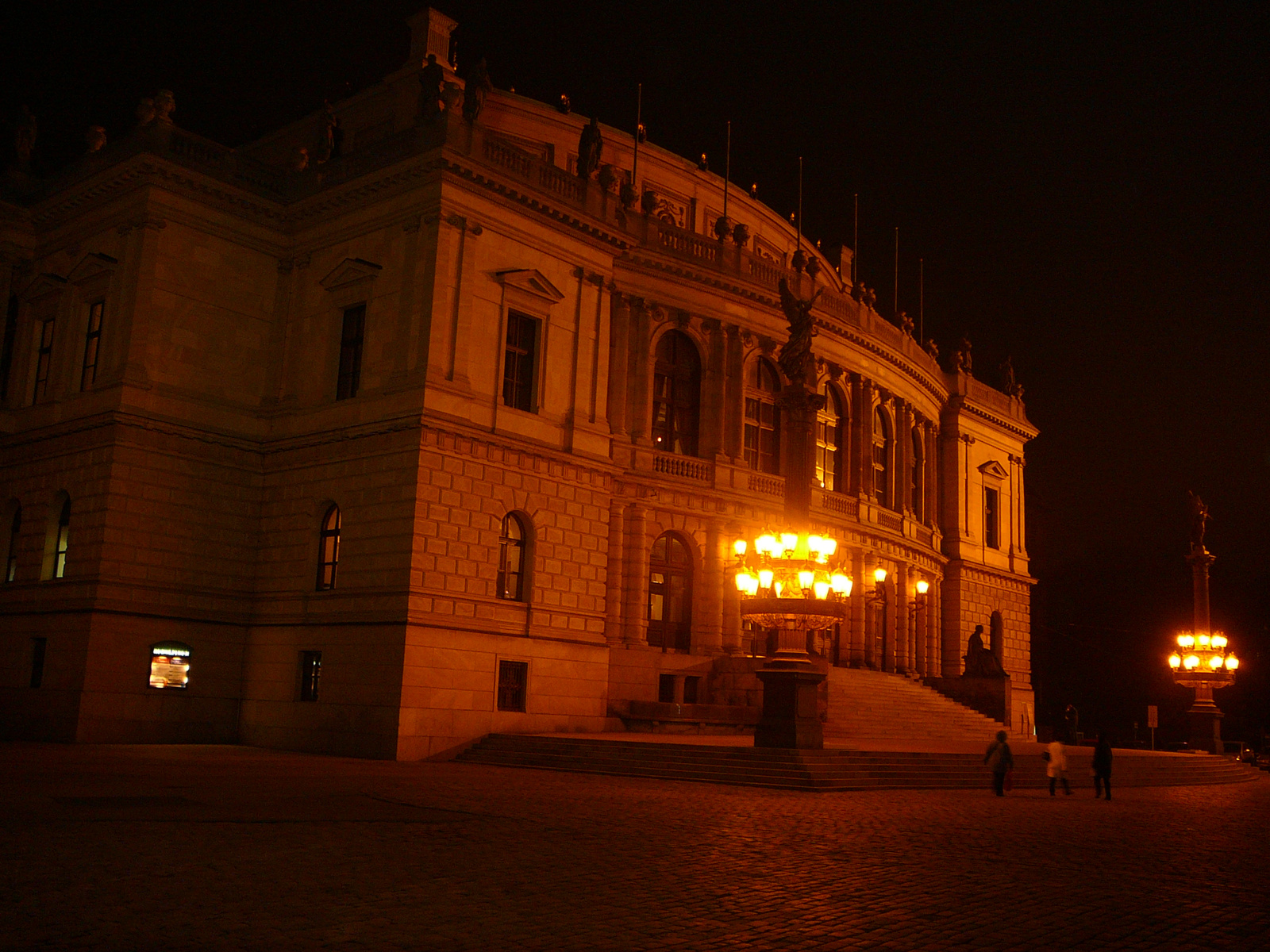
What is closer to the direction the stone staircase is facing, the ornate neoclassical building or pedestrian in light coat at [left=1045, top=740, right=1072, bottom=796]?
the pedestrian in light coat

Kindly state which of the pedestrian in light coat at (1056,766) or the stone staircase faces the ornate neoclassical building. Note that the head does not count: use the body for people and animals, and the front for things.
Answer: the pedestrian in light coat

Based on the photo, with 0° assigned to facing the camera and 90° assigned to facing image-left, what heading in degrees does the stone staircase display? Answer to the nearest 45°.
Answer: approximately 315°

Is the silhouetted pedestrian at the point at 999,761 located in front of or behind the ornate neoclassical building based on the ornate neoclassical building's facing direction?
in front

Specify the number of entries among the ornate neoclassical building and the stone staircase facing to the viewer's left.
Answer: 0

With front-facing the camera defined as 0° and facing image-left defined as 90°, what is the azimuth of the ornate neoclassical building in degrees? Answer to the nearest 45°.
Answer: approximately 315°

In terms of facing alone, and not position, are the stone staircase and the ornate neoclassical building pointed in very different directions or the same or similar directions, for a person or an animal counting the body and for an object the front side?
same or similar directions

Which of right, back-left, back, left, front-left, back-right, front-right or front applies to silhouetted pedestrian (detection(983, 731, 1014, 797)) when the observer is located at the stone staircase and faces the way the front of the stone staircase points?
front-right

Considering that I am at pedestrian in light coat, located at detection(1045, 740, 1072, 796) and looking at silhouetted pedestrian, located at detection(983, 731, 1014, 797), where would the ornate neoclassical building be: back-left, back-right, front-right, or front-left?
front-right
